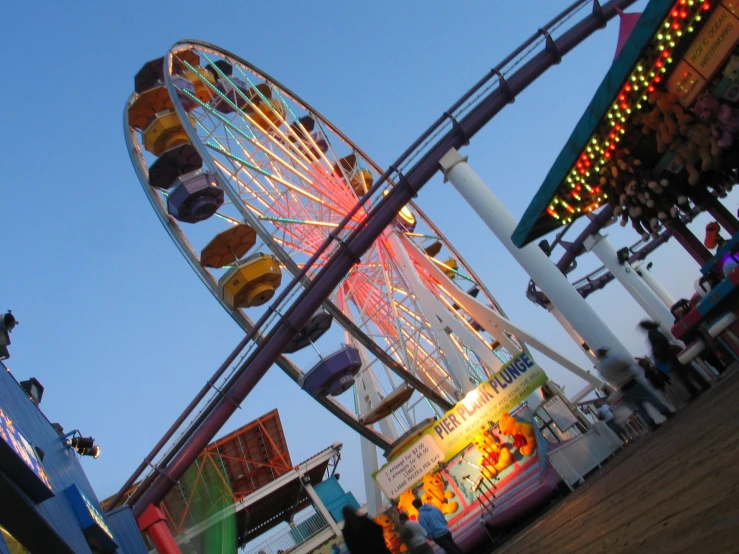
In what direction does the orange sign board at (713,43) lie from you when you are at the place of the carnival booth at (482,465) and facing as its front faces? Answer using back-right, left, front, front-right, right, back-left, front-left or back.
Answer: front-left

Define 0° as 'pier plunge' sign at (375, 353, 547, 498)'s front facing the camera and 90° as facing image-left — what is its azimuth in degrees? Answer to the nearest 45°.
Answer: approximately 0°

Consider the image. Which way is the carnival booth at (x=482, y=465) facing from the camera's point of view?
toward the camera

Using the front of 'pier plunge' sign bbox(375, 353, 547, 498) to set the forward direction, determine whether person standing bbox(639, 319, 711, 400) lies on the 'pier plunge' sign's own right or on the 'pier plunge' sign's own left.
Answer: on the 'pier plunge' sign's own left

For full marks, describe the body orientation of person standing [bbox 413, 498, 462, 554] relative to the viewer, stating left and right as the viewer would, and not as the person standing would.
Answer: facing away from the viewer

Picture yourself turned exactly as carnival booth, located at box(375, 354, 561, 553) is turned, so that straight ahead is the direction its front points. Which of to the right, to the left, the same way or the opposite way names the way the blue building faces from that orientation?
to the left

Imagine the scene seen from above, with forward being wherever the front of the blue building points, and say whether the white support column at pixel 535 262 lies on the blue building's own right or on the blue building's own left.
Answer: on the blue building's own left

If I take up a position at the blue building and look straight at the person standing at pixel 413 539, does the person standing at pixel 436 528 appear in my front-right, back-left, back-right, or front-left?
front-left

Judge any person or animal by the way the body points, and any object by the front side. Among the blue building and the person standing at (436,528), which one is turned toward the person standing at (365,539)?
the blue building
